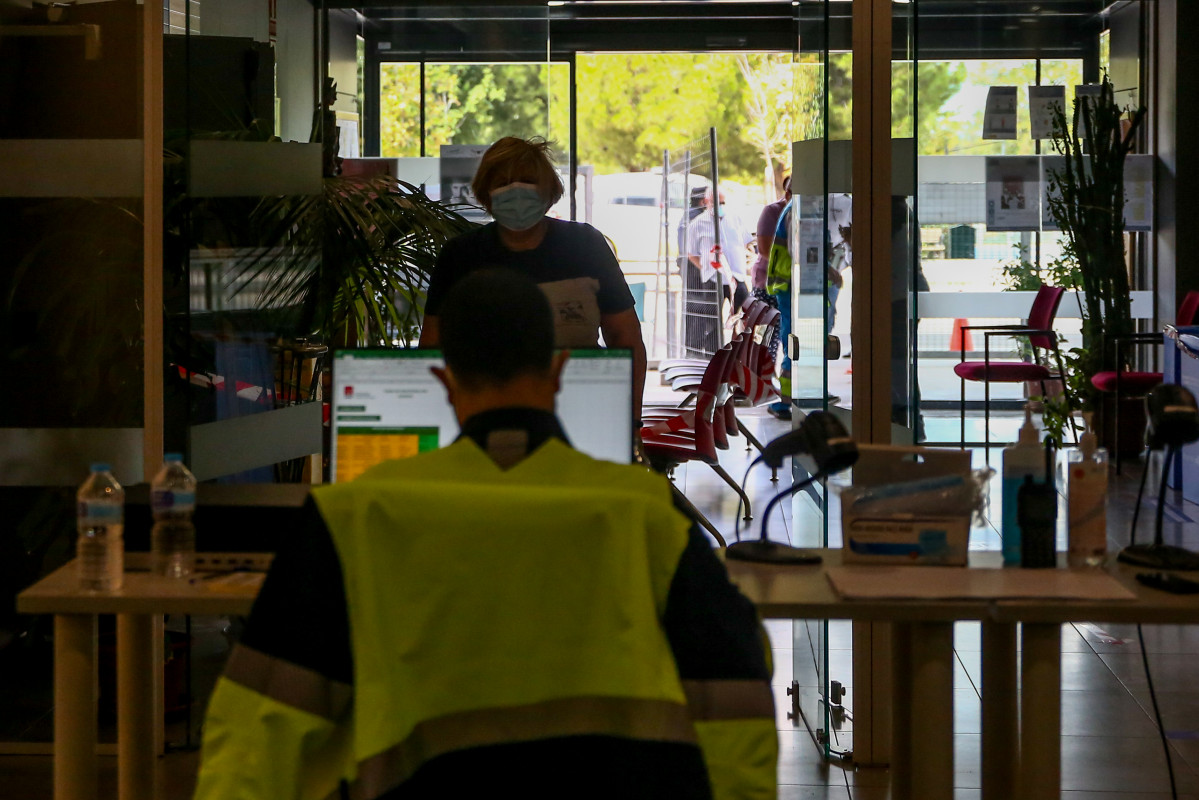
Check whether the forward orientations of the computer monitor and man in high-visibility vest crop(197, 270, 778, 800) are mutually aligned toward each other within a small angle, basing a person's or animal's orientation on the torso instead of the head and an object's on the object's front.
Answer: yes

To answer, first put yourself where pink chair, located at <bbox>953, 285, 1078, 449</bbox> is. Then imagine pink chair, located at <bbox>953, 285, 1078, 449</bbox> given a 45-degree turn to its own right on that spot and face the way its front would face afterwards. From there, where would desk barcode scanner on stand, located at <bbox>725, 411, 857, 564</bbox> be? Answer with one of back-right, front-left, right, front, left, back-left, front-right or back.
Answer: back-left

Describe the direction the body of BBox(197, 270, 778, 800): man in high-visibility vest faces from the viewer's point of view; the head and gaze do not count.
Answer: away from the camera

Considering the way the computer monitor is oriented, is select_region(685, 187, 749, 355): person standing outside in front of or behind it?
behind

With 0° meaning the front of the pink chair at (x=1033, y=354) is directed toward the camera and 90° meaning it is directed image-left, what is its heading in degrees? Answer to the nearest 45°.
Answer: approximately 90°

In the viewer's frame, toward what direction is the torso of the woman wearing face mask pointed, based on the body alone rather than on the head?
toward the camera

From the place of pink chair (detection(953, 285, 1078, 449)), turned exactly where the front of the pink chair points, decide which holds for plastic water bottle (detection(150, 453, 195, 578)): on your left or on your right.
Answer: on your left

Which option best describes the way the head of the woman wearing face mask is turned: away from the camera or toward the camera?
toward the camera

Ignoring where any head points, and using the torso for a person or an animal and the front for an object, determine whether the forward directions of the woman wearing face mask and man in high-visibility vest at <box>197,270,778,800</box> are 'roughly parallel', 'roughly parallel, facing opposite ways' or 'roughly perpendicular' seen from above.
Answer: roughly parallel, facing opposite ways

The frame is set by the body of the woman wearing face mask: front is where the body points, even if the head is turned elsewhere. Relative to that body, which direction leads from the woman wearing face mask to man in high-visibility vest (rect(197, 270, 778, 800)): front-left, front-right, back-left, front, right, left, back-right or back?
front

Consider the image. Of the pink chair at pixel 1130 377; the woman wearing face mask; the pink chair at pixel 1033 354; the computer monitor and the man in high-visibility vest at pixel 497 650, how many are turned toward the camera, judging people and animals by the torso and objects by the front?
2

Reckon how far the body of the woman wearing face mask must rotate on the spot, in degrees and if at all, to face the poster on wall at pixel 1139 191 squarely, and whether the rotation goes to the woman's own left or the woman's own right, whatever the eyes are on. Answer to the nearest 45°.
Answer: approximately 135° to the woman's own left

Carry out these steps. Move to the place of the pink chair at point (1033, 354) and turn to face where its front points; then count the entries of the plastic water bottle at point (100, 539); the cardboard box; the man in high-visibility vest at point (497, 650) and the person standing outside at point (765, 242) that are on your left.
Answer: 3

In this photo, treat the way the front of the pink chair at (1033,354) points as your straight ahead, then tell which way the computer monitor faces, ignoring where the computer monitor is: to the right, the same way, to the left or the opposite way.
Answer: to the left

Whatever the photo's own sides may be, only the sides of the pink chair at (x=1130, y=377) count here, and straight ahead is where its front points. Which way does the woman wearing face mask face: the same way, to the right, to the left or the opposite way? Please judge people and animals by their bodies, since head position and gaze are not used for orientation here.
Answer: to the left

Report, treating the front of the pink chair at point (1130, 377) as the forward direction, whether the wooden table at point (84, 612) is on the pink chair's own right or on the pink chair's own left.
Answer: on the pink chair's own left

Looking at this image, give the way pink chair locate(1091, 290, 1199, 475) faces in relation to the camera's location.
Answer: facing to the left of the viewer

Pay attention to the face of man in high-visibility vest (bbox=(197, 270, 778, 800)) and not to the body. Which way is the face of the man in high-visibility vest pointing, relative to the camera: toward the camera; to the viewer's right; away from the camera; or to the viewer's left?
away from the camera

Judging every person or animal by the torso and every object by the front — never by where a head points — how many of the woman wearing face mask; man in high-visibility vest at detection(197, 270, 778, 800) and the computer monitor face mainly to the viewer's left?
0
